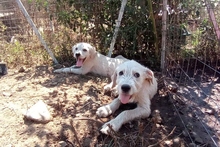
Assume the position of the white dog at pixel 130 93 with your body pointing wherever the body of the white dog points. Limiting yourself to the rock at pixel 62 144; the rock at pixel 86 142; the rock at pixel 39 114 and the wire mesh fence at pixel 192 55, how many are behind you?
1

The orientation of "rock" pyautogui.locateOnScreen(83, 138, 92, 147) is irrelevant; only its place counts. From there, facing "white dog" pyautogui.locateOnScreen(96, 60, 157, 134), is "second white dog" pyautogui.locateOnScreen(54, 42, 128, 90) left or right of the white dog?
left

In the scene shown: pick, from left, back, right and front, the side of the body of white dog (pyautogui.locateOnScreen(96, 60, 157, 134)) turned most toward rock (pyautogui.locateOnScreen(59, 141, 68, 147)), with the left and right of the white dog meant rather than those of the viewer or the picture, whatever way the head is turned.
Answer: front

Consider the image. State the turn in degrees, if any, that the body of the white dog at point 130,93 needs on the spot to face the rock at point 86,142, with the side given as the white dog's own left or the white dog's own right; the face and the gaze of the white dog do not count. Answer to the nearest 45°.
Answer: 0° — it already faces it

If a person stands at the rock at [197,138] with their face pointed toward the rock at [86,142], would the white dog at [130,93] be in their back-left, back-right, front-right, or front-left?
front-right

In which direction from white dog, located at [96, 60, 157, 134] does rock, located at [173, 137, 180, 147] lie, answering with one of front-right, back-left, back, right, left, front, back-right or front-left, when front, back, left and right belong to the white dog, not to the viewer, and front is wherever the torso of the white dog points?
left

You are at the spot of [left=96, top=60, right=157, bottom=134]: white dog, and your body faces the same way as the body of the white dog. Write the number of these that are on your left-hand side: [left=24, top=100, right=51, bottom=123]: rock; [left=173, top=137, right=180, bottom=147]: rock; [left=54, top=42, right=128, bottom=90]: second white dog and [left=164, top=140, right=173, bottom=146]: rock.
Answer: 2

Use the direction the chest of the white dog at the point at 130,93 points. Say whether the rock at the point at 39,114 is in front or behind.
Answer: in front

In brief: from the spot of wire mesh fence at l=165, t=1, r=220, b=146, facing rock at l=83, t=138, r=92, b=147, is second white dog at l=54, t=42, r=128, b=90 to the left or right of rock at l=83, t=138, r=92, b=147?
right

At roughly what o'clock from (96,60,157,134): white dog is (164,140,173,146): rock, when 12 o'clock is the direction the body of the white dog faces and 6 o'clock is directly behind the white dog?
The rock is roughly at 9 o'clock from the white dog.

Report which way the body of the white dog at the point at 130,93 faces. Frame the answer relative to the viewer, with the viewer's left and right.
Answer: facing the viewer and to the left of the viewer

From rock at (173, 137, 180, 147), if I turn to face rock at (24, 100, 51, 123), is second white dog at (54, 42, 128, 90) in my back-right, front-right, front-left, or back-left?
front-right

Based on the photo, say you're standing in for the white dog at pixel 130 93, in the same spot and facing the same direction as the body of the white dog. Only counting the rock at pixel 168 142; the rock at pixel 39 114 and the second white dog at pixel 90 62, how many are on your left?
1
